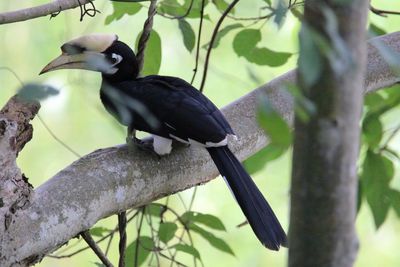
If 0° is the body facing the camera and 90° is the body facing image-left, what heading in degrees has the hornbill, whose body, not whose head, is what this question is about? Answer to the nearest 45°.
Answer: approximately 90°

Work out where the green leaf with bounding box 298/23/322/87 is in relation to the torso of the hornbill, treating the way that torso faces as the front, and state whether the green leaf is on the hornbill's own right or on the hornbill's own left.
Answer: on the hornbill's own left

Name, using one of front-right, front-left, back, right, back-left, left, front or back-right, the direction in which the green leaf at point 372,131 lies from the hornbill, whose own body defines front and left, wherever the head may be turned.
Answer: back-left
